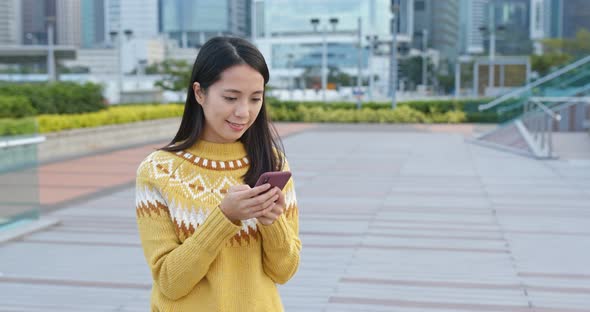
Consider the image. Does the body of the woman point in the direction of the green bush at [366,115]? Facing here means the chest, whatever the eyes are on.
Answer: no

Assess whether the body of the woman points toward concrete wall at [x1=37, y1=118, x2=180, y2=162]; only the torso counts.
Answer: no

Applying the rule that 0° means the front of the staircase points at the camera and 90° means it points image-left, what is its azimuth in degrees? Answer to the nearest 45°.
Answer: approximately 45°

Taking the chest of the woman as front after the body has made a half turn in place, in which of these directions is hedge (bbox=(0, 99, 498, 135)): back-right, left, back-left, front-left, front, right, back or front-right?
front-right

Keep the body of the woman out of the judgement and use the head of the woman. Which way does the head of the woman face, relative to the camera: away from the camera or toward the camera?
toward the camera

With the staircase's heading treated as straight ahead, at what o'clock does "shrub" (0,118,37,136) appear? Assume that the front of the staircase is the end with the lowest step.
The shrub is roughly at 11 o'clock from the staircase.

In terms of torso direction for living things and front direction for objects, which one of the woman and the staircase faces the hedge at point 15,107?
the staircase

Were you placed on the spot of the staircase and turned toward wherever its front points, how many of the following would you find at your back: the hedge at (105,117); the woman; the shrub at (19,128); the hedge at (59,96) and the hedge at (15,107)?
0

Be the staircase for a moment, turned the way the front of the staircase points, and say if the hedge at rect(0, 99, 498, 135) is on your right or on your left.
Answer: on your right

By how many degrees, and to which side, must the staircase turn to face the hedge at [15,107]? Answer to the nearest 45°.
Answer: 0° — it already faces it

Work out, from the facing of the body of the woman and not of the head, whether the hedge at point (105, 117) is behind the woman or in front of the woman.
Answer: behind

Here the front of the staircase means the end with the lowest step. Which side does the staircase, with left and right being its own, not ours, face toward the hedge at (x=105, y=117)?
front

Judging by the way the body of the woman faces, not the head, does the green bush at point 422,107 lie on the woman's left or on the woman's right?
on the woman's left

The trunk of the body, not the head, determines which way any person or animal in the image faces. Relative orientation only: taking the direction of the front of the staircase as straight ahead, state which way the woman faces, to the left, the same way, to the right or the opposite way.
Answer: to the left

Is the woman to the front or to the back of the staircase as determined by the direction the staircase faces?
to the front

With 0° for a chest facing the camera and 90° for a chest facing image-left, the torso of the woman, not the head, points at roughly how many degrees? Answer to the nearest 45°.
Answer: approximately 315°

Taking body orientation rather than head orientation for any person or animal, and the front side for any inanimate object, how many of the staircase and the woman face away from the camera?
0
